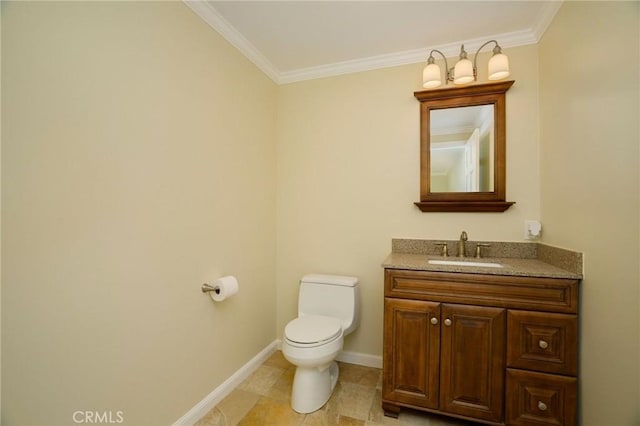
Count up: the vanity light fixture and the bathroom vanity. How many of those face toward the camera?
2

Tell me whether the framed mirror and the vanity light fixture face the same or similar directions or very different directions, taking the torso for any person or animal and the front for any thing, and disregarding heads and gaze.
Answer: same or similar directions

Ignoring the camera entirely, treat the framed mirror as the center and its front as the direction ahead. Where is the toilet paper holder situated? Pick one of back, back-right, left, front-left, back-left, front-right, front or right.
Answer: front-right

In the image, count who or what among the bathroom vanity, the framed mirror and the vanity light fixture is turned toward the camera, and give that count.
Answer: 3

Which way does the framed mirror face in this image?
toward the camera

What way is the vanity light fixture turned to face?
toward the camera

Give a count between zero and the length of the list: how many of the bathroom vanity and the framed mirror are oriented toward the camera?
2

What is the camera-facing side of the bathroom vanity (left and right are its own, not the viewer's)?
front

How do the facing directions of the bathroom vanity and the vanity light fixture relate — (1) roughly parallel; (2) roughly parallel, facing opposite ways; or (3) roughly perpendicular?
roughly parallel

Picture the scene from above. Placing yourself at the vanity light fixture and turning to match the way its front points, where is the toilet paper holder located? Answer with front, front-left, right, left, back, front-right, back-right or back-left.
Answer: front-right
